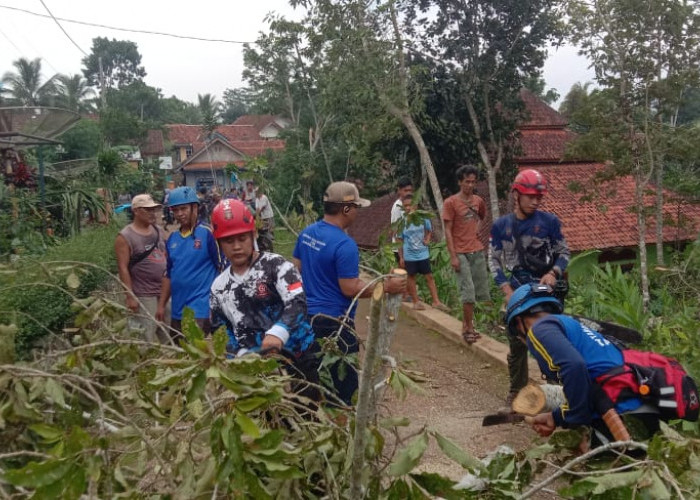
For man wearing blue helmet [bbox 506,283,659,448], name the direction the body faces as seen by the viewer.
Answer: to the viewer's left

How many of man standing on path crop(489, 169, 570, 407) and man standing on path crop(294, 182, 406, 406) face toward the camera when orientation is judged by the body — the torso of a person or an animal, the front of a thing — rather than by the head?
1

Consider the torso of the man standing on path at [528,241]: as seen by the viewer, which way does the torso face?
toward the camera

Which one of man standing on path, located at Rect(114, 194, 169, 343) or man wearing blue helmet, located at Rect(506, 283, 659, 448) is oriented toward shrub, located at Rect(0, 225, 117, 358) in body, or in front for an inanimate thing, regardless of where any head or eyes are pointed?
the man wearing blue helmet

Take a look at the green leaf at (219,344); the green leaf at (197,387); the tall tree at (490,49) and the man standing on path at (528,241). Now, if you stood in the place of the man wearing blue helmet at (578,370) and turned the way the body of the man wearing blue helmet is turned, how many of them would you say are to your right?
2

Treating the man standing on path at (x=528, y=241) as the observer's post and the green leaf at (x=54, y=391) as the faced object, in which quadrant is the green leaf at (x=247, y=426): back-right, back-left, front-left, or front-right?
front-left

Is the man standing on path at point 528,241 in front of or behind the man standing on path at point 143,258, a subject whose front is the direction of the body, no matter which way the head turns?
in front

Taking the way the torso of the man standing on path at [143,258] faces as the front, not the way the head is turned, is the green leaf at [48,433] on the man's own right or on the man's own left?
on the man's own right

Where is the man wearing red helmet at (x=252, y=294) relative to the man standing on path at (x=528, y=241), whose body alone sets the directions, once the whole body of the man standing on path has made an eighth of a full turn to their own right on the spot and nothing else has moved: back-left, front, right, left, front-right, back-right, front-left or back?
front

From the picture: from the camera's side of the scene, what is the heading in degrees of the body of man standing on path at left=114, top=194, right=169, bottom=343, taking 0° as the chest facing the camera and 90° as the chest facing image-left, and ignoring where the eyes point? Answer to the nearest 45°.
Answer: approximately 315°

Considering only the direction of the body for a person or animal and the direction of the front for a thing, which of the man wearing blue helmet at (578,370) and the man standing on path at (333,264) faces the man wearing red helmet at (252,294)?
the man wearing blue helmet

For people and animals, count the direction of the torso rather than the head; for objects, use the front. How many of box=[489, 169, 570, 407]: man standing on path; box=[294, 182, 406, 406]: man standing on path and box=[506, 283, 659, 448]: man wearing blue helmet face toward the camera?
1

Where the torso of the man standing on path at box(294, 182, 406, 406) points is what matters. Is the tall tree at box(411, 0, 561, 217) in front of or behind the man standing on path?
in front

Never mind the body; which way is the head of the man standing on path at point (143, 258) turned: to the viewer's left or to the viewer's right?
to the viewer's right

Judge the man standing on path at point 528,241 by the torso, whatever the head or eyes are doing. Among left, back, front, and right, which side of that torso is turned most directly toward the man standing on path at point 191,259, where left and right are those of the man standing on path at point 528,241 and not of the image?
right
